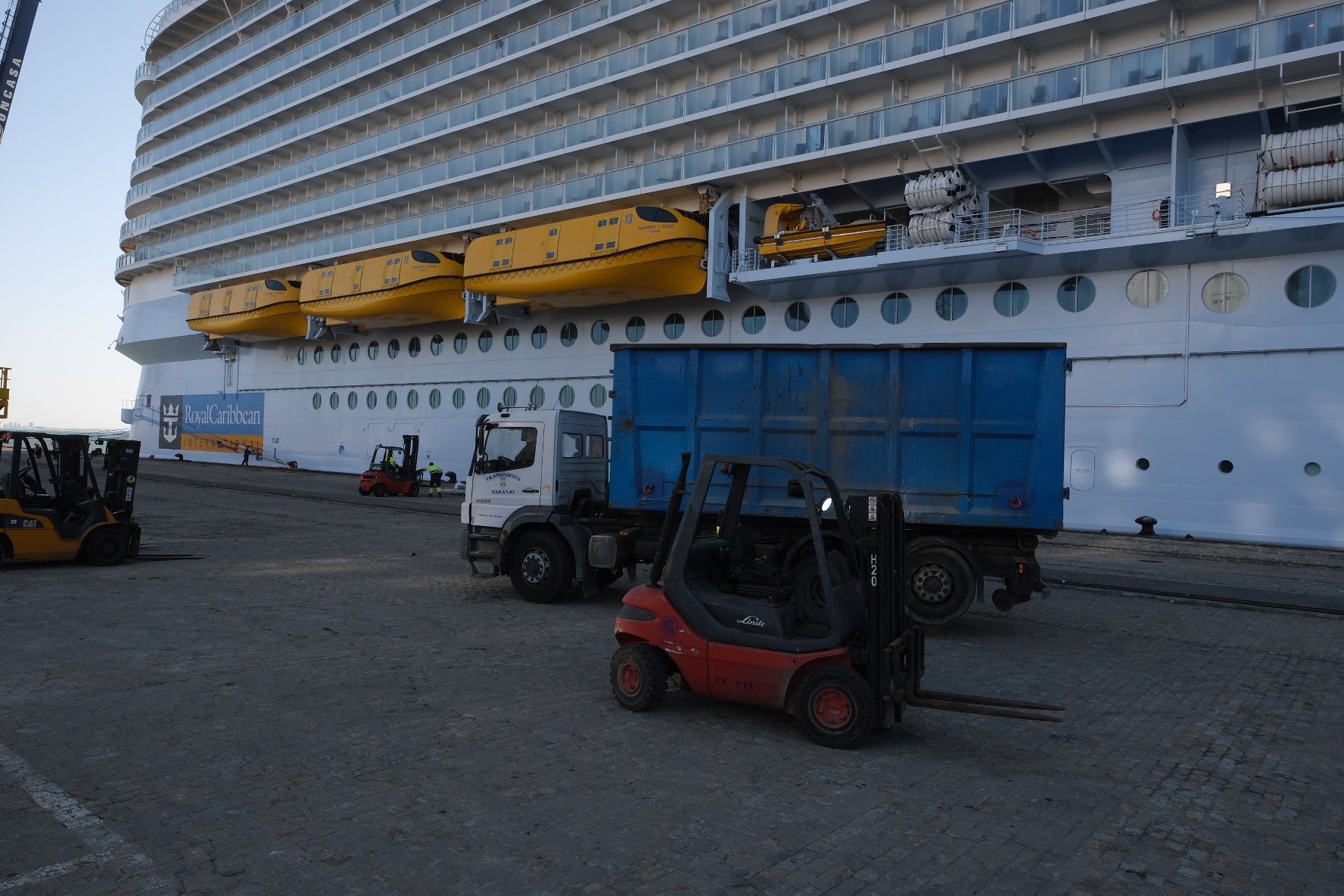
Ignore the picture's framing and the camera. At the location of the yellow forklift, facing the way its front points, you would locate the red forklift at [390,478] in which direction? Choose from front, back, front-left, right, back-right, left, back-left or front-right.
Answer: front-left

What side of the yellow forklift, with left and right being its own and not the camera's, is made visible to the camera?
right

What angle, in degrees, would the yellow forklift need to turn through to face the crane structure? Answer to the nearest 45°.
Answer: approximately 90° to its left

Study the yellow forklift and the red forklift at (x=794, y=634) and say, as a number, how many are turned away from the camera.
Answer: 0

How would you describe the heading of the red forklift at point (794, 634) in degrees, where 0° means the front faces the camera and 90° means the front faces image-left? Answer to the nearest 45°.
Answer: approximately 315°

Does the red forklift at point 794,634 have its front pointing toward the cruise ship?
no

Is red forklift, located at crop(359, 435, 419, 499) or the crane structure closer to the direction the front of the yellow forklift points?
the red forklift

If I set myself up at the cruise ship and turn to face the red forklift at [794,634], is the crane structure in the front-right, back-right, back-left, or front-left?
back-right
